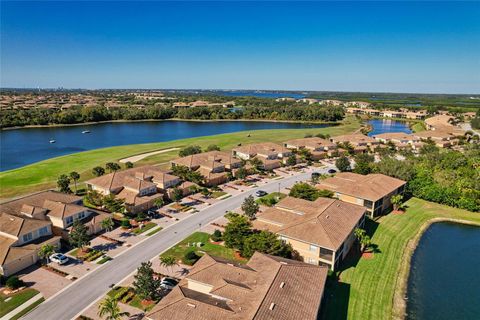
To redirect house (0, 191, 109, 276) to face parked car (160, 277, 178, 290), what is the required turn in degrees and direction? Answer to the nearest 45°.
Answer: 0° — it already faces it

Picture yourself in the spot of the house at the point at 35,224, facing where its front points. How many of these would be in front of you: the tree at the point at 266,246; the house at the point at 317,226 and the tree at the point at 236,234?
3

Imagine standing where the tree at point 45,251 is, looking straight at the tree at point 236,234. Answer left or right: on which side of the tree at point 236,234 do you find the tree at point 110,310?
right

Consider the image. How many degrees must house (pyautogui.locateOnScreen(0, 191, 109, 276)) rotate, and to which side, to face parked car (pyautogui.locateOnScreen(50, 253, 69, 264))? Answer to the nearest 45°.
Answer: approximately 45° to its right

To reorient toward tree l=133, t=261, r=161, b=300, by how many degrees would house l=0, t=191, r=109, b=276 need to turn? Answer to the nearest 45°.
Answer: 0° — it already faces it

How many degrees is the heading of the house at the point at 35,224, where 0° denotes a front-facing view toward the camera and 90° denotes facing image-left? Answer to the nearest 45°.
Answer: approximately 315°
